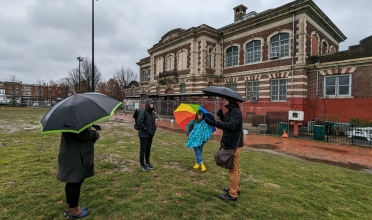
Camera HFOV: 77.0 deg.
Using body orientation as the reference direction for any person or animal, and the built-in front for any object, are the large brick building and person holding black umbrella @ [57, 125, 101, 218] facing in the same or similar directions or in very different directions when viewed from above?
very different directions

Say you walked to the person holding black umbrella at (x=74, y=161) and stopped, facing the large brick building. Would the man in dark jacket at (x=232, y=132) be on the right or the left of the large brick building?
right

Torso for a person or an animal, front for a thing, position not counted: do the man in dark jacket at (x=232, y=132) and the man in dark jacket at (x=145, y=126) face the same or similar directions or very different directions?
very different directions

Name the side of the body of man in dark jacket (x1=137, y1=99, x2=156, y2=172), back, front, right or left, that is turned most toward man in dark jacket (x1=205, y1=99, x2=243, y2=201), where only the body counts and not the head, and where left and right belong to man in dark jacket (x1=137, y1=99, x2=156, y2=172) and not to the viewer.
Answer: front

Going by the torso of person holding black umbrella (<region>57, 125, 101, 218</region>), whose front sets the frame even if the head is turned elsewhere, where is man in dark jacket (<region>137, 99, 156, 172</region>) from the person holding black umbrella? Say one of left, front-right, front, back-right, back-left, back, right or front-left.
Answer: front-left

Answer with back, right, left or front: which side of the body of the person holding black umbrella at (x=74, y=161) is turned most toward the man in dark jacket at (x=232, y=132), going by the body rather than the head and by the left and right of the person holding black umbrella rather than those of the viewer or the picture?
front

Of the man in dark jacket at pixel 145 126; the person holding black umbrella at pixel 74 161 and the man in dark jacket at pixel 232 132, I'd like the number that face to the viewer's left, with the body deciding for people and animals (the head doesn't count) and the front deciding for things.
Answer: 1

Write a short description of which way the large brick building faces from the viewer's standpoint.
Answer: facing the viewer and to the left of the viewer

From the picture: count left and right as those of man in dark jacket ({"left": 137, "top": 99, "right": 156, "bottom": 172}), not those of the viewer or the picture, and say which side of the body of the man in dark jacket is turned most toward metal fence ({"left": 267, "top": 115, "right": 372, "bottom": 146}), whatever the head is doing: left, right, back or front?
left

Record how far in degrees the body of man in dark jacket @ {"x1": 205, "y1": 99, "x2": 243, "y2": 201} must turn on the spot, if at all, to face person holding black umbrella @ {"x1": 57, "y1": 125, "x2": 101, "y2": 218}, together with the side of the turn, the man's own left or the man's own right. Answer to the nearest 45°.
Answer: approximately 45° to the man's own left

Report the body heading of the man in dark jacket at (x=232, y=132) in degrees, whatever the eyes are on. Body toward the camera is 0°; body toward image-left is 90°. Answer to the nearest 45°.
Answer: approximately 90°

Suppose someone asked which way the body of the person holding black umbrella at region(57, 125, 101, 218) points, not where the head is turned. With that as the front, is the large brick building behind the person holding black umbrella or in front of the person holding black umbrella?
in front
